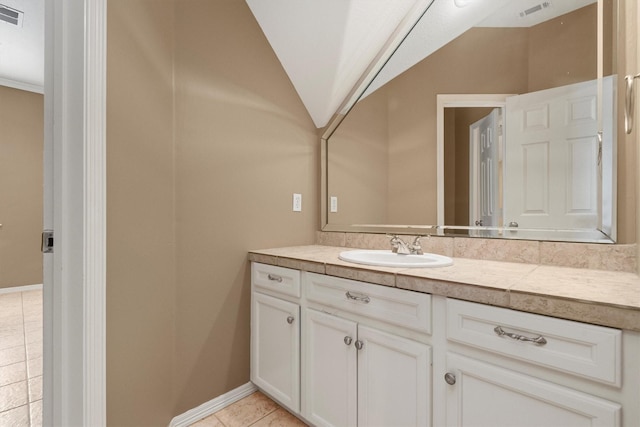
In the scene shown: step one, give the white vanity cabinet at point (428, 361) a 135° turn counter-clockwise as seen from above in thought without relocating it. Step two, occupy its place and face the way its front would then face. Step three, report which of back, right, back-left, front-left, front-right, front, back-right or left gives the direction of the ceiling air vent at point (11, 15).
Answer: back

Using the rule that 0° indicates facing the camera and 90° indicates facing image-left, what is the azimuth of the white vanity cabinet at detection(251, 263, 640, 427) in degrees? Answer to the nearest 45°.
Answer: approximately 45°
